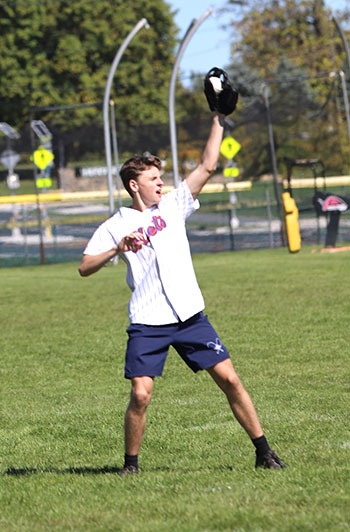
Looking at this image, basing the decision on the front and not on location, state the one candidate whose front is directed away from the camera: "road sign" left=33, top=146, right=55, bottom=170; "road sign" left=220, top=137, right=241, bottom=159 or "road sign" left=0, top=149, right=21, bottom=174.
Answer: "road sign" left=0, top=149, right=21, bottom=174

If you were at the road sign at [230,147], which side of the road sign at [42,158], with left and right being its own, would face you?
left

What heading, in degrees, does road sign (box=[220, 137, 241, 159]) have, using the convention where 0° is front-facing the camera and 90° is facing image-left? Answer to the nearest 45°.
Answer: approximately 0°

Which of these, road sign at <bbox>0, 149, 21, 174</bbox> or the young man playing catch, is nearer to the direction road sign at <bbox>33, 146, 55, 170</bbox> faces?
the young man playing catch

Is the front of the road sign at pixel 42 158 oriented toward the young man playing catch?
yes

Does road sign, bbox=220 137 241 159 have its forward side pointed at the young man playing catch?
yes

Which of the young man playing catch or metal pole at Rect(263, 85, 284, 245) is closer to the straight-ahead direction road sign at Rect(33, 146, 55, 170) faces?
the young man playing catch

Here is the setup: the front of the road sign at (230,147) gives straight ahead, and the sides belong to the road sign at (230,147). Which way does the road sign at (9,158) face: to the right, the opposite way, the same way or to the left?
the opposite way

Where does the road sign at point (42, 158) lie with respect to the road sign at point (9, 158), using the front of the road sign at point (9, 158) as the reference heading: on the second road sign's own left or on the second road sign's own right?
on the second road sign's own right

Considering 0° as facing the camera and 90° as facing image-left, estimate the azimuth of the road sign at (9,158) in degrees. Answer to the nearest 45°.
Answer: approximately 180°

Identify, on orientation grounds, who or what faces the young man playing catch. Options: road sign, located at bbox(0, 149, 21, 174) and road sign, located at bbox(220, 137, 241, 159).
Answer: road sign, located at bbox(220, 137, 241, 159)
